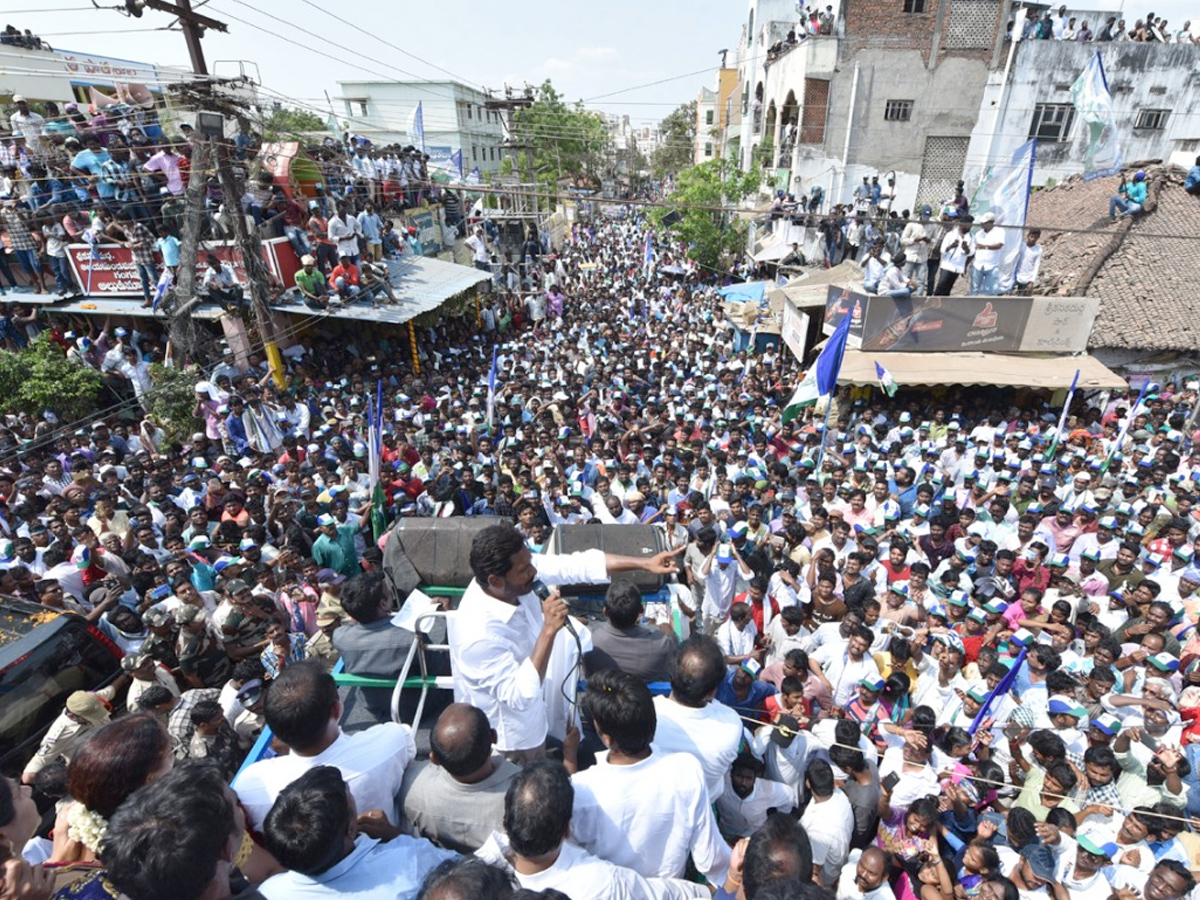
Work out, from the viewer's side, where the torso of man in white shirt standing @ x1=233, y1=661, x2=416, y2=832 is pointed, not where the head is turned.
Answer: away from the camera

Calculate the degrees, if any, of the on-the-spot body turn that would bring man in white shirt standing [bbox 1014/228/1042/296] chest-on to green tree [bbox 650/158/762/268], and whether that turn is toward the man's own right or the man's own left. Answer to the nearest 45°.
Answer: approximately 90° to the man's own right

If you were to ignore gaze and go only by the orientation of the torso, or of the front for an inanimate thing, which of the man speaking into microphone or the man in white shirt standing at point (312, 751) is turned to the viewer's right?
the man speaking into microphone

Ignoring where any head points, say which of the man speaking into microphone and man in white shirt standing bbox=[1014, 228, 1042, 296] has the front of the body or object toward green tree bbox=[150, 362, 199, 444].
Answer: the man in white shirt standing

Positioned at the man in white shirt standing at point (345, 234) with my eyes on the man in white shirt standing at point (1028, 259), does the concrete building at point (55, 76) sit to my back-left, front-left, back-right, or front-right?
back-left

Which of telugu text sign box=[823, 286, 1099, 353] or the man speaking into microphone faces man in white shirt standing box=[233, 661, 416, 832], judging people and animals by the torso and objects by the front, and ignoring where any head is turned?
the telugu text sign

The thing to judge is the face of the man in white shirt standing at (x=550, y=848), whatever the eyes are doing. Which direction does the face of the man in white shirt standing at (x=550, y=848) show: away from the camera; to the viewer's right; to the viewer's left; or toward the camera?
away from the camera

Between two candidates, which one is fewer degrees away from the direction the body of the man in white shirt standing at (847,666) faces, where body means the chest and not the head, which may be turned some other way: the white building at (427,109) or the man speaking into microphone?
the man speaking into microphone

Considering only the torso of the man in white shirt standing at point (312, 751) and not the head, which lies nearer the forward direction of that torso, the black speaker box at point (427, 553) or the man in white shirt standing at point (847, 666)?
the black speaker box

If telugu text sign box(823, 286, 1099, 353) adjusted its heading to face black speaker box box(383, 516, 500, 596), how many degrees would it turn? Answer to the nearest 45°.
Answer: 0° — it already faces it

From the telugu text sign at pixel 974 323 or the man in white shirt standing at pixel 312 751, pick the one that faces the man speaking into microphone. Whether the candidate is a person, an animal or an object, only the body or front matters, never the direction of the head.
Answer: the telugu text sign
